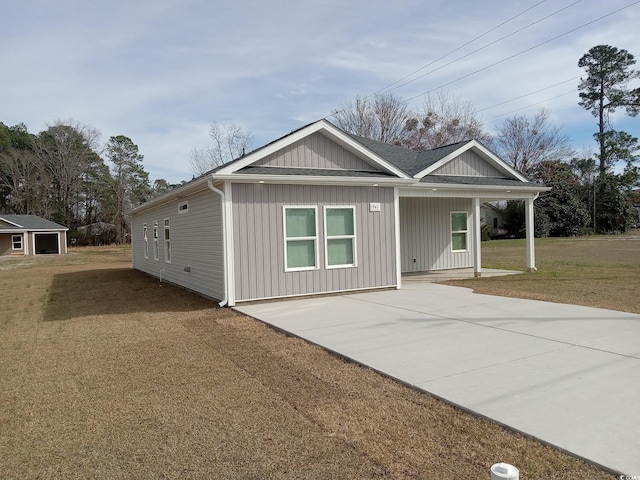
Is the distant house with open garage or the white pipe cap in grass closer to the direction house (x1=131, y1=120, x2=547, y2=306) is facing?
the white pipe cap in grass

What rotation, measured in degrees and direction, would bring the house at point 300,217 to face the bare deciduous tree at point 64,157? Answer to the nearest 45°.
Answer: approximately 180°

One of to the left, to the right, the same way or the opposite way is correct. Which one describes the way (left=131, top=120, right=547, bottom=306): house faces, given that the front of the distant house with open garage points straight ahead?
the same way

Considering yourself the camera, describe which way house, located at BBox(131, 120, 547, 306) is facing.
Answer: facing the viewer and to the right of the viewer

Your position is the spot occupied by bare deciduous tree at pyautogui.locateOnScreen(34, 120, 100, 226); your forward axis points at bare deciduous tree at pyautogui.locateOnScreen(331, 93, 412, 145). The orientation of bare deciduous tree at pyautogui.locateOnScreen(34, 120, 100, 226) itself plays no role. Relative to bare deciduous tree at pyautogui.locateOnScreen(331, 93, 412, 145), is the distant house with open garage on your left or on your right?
right

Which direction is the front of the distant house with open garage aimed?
toward the camera

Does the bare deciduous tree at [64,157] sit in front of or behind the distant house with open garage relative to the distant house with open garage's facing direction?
behind

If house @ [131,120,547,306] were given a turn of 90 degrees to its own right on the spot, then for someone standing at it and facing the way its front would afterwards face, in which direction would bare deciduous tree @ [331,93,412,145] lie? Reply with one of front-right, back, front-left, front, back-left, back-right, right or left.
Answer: back-right

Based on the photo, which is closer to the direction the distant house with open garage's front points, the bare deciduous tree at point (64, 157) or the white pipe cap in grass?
the white pipe cap in grass

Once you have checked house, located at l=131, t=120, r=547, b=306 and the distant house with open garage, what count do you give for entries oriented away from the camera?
0

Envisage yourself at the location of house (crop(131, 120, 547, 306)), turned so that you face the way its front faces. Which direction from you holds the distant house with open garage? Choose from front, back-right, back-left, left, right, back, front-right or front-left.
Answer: back

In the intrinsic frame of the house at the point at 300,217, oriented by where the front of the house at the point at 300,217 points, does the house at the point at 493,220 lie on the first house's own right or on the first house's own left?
on the first house's own left
